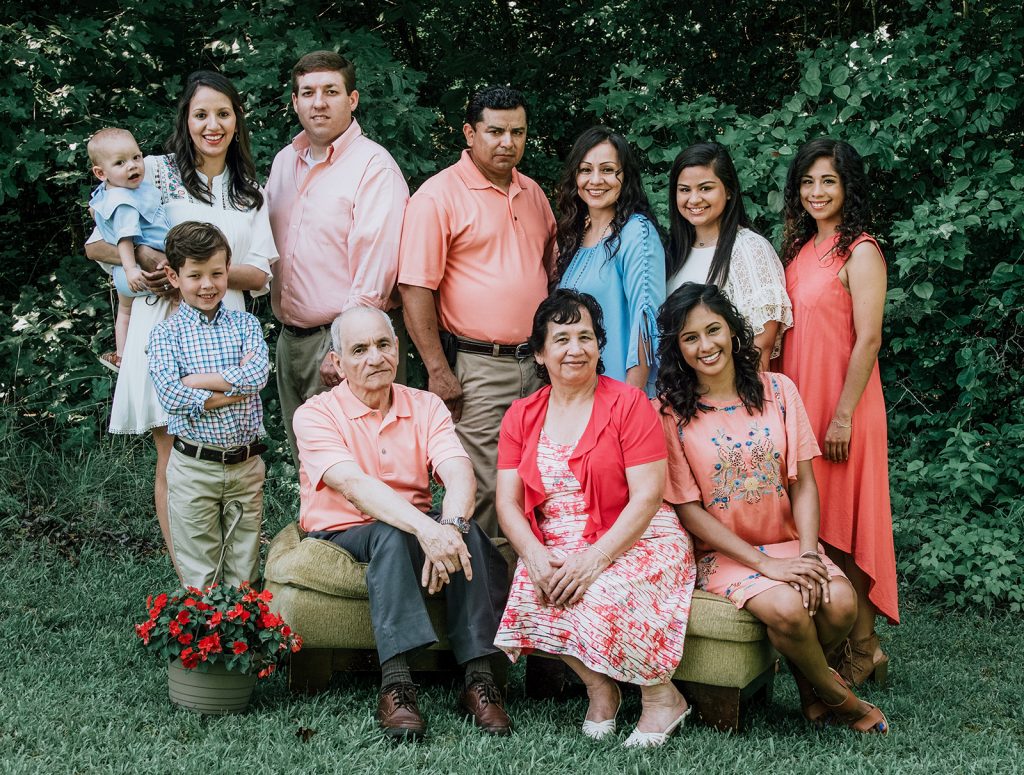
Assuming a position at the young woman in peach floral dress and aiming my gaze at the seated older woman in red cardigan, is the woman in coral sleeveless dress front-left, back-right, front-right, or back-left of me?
back-right

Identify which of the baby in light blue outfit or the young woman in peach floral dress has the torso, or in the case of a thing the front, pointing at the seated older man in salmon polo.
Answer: the baby in light blue outfit

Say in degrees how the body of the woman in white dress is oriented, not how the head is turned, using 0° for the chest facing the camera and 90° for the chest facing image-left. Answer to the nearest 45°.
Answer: approximately 0°

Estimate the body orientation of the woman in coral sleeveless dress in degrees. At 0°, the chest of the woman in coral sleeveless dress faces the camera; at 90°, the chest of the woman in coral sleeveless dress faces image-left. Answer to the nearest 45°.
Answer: approximately 45°

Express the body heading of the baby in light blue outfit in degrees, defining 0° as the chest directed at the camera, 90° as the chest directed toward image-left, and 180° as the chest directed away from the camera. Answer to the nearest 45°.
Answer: approximately 315°

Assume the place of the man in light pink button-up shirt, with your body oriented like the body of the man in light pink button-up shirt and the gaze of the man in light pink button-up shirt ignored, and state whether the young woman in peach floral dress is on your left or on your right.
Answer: on your left

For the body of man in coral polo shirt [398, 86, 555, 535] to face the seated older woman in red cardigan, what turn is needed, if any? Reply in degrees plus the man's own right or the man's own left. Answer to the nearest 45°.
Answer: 0° — they already face them
